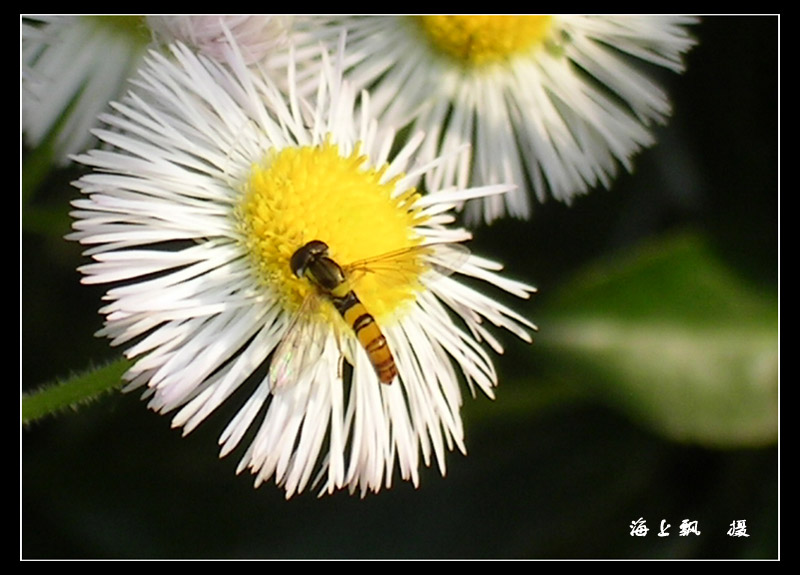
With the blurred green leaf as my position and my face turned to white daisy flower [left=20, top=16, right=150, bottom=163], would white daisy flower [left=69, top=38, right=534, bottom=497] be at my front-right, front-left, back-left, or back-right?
front-left

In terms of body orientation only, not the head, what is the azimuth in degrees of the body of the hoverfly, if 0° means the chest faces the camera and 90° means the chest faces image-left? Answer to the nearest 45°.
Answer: approximately 135°

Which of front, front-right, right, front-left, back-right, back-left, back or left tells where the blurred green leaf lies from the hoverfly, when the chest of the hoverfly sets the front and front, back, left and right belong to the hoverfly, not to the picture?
right
